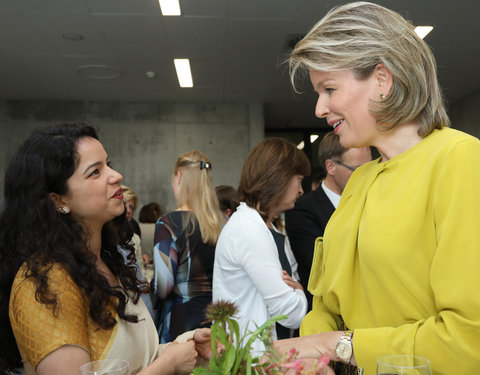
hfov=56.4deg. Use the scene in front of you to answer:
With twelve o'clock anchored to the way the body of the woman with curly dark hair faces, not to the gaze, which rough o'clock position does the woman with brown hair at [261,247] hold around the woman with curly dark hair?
The woman with brown hair is roughly at 11 o'clock from the woman with curly dark hair.

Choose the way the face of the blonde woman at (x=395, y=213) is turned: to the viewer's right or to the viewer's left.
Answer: to the viewer's left

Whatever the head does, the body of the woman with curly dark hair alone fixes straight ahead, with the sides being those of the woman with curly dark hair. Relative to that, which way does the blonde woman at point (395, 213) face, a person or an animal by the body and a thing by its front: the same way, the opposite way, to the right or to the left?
the opposite way

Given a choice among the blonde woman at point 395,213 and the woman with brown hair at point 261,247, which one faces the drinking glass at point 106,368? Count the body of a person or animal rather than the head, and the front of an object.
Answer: the blonde woman

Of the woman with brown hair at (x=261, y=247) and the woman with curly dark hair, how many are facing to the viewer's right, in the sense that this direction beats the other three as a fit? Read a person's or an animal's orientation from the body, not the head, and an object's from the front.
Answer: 2

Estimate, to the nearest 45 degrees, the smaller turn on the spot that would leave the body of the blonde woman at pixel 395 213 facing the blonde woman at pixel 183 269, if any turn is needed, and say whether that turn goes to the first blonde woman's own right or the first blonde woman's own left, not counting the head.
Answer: approximately 90° to the first blonde woman's own right

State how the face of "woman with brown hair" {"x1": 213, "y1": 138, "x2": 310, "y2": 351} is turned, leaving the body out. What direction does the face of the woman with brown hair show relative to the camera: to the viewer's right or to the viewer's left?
to the viewer's right

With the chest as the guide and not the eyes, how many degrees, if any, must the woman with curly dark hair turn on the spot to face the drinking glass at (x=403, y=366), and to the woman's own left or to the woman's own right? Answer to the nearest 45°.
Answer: approximately 45° to the woman's own right

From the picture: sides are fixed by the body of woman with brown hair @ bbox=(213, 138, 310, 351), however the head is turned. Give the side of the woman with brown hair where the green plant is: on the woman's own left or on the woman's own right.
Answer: on the woman's own right

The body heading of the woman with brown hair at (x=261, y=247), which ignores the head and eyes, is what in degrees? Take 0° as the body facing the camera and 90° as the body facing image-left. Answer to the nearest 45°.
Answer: approximately 270°

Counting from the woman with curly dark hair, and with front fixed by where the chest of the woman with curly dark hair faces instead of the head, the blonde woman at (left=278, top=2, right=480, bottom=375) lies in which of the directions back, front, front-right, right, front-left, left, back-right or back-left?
front-right

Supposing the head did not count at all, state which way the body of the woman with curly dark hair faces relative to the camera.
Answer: to the viewer's right

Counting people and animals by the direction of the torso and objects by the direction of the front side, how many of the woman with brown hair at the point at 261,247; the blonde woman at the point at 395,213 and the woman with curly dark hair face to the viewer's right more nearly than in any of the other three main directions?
2

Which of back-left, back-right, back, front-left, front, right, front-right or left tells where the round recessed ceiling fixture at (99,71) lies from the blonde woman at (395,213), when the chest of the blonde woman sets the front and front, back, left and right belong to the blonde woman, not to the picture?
right
